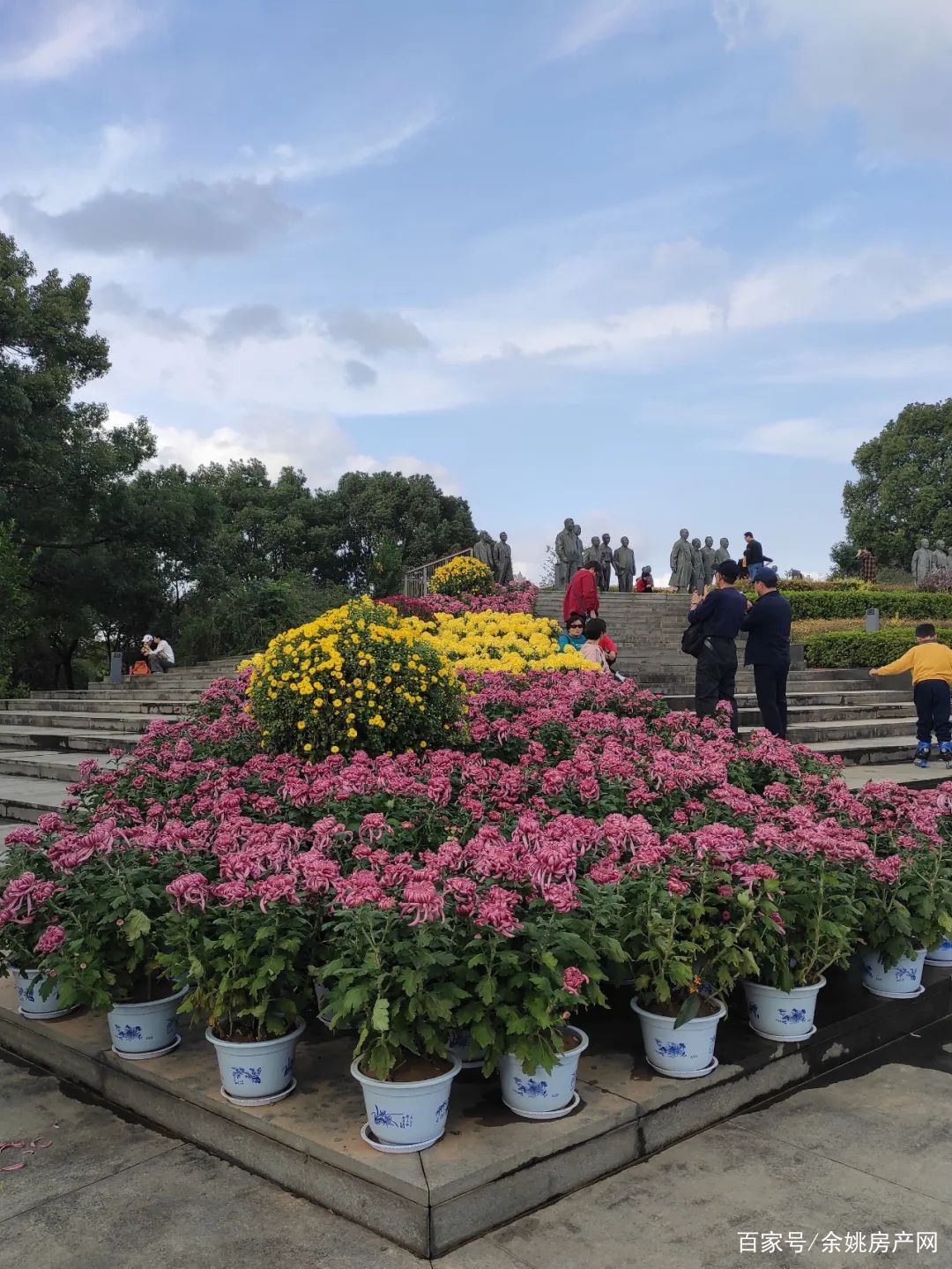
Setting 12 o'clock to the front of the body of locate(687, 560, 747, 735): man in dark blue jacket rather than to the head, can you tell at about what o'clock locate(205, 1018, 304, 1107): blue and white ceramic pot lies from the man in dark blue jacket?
The blue and white ceramic pot is roughly at 8 o'clock from the man in dark blue jacket.

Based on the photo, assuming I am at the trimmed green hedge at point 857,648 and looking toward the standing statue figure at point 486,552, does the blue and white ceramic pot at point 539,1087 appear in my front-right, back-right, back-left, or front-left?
back-left

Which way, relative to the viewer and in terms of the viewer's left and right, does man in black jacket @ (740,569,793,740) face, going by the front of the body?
facing away from the viewer and to the left of the viewer

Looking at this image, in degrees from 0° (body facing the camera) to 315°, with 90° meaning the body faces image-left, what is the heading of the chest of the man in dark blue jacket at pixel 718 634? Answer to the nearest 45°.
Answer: approximately 135°

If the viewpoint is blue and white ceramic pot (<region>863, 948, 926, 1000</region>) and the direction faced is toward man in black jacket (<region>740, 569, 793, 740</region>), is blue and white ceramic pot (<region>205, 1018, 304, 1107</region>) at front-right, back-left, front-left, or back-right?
back-left

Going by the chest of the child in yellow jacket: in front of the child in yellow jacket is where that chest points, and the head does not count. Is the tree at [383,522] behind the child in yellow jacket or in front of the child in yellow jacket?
in front
